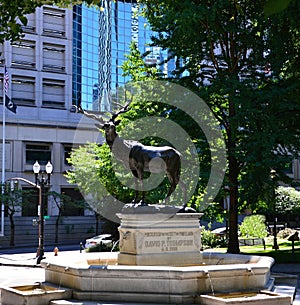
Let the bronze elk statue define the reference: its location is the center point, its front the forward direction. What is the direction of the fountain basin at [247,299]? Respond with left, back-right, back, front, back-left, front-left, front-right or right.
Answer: left

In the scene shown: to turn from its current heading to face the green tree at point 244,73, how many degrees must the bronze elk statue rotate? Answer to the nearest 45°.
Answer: approximately 180°

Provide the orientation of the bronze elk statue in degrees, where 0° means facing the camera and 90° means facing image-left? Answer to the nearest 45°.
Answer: approximately 45°

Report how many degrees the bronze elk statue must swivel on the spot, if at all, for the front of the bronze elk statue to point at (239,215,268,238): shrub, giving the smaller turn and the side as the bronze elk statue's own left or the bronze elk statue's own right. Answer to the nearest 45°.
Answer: approximately 135° to the bronze elk statue's own right
